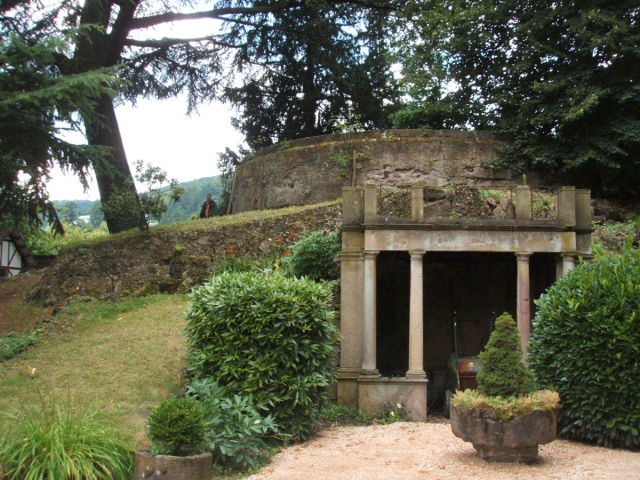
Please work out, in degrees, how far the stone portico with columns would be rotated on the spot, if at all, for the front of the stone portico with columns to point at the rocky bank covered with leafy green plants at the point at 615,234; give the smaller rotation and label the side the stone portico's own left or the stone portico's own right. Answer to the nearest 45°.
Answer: approximately 135° to the stone portico's own left

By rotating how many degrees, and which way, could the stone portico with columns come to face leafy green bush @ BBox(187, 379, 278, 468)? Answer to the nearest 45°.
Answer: approximately 45° to its right

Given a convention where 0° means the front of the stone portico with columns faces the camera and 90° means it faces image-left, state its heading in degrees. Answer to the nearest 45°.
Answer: approximately 0°

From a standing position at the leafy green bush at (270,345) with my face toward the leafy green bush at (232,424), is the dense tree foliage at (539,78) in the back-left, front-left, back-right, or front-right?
back-left

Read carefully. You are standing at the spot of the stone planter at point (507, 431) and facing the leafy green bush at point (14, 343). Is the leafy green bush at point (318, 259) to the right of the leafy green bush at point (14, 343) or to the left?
right

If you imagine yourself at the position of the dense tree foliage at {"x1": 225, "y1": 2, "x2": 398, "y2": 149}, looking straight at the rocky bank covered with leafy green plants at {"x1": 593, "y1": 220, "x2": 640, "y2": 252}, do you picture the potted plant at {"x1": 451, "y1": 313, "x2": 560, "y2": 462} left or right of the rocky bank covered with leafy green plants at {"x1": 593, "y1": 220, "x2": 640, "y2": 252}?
right

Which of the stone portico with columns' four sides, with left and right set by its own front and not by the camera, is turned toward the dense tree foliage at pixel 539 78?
back

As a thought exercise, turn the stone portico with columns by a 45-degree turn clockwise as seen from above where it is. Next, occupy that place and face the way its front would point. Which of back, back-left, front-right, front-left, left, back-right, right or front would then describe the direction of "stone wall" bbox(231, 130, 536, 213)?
back-right

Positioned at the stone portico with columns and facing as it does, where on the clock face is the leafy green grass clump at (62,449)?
The leafy green grass clump is roughly at 1 o'clock from the stone portico with columns.

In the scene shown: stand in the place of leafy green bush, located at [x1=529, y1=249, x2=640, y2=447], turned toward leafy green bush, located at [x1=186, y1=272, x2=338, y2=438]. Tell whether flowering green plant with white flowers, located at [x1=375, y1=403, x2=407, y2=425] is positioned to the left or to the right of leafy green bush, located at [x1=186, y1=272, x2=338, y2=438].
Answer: right

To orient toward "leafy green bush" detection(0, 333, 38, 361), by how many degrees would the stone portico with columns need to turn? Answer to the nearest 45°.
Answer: approximately 90° to its right

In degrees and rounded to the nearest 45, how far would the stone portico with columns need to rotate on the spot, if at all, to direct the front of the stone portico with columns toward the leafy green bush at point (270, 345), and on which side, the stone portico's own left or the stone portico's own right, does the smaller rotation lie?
approximately 45° to the stone portico's own right

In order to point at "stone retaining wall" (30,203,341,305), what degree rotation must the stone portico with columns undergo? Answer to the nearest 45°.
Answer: approximately 135° to its right
